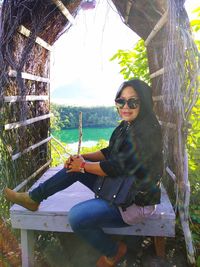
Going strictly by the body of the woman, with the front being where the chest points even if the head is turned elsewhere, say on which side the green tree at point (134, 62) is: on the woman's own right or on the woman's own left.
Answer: on the woman's own right

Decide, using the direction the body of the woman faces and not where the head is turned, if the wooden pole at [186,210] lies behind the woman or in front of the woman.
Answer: behind

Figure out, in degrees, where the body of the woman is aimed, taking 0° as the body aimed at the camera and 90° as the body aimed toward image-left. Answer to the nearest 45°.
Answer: approximately 90°
